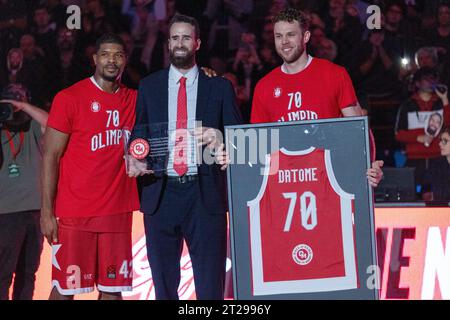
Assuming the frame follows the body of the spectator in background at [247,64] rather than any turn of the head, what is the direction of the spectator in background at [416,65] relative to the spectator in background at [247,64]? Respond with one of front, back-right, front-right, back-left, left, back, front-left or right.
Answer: left

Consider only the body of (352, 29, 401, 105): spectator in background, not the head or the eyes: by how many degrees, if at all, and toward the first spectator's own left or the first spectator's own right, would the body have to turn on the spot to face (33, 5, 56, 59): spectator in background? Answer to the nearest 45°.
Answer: approximately 90° to the first spectator's own right

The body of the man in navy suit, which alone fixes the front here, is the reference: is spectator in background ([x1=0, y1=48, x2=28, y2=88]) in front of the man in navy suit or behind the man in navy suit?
behind

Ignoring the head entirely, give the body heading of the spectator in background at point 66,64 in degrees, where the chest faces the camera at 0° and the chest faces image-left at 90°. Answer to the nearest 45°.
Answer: approximately 0°

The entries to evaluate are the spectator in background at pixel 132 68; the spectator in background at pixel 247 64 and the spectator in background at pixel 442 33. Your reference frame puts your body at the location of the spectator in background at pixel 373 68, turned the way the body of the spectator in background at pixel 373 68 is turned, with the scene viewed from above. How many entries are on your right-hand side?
2
